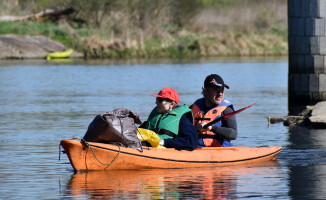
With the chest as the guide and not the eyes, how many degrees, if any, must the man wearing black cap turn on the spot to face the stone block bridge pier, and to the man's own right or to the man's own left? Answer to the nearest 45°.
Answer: approximately 135° to the man's own right

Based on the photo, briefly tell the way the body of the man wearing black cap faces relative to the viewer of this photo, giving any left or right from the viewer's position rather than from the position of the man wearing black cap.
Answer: facing the viewer and to the left of the viewer

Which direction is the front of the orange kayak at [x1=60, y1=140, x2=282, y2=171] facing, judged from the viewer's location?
facing to the left of the viewer
